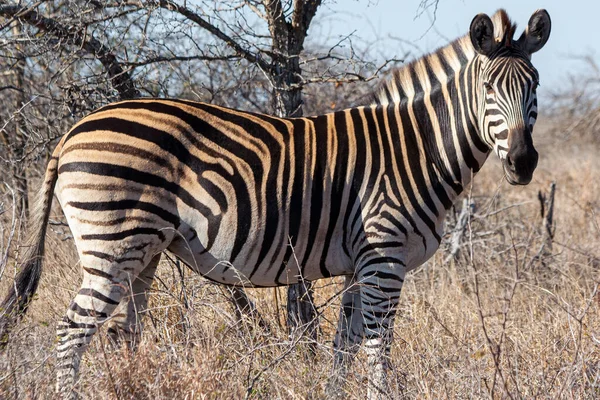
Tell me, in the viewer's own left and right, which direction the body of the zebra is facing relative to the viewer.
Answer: facing to the right of the viewer
